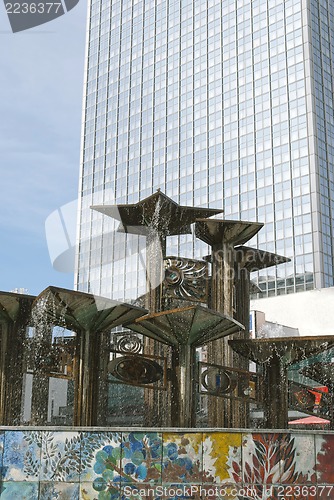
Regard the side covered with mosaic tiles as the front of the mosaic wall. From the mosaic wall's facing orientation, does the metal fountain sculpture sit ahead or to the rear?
to the rear

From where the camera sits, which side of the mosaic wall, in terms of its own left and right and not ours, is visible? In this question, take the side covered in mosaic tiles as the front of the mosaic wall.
front
